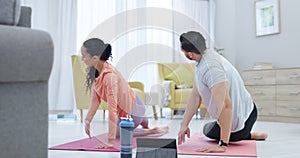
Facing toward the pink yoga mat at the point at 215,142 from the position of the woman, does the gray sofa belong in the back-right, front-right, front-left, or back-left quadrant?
back-right

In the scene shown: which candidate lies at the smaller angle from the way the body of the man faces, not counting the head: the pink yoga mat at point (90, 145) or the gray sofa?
the pink yoga mat

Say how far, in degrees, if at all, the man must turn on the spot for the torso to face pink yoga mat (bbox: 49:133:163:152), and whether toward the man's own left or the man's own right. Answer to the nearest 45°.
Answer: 0° — they already face it

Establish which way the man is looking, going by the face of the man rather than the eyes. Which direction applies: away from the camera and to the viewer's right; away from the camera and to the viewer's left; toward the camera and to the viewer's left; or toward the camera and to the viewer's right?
away from the camera and to the viewer's left

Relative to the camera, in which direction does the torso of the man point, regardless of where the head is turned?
to the viewer's left

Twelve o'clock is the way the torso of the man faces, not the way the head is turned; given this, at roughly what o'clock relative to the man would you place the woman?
The woman is roughly at 11 o'clock from the man.

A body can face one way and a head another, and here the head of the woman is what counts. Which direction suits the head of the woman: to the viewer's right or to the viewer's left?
to the viewer's left
